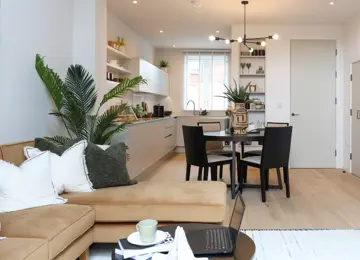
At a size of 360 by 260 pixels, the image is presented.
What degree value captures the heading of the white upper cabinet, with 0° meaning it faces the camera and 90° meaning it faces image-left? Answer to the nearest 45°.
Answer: approximately 315°

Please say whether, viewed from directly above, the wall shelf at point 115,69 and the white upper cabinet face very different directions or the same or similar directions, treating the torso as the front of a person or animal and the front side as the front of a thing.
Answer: same or similar directions

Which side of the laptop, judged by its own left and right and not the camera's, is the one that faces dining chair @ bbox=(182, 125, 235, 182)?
right

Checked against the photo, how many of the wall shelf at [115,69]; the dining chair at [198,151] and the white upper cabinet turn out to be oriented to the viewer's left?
0

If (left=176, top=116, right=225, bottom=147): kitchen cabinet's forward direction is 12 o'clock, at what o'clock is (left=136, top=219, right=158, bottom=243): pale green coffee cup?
The pale green coffee cup is roughly at 12 o'clock from the kitchen cabinet.

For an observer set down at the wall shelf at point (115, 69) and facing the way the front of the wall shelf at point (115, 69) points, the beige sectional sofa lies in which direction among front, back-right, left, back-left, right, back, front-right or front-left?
front-right

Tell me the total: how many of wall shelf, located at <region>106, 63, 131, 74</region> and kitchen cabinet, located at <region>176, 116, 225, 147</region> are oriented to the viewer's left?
0

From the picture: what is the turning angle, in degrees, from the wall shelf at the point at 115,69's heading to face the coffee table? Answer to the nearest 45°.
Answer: approximately 45° to its right

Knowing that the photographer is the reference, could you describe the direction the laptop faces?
facing to the left of the viewer

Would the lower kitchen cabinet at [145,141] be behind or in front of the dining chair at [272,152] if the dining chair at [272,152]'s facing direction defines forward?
in front

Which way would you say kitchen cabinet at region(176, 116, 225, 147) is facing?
toward the camera

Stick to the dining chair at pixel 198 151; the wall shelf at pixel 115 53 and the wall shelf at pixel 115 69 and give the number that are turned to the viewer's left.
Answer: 0

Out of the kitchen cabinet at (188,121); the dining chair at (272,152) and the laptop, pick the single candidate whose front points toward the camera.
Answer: the kitchen cabinet

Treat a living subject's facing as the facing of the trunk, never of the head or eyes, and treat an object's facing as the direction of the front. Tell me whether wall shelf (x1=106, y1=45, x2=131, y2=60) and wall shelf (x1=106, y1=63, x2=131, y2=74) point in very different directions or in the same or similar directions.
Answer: same or similar directions
